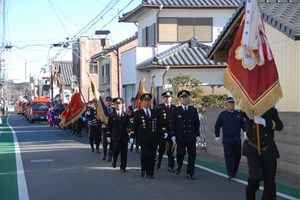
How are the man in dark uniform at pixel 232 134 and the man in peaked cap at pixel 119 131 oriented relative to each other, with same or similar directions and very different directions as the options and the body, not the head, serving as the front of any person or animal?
same or similar directions

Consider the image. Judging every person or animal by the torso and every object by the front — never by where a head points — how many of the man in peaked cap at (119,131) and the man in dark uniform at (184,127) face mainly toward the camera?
2

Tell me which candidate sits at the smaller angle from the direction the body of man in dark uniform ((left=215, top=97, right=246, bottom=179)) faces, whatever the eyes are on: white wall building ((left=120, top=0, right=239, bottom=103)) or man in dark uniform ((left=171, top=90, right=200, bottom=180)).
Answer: the man in dark uniform

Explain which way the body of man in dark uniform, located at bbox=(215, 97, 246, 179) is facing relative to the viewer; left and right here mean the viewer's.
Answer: facing the viewer

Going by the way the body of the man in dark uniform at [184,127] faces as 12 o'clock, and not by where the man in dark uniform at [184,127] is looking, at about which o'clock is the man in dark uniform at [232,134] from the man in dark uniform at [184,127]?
the man in dark uniform at [232,134] is roughly at 9 o'clock from the man in dark uniform at [184,127].

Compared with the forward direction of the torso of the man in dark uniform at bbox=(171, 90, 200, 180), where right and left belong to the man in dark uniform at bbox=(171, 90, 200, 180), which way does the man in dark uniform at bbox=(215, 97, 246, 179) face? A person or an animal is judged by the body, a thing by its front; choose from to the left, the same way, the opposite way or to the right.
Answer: the same way
